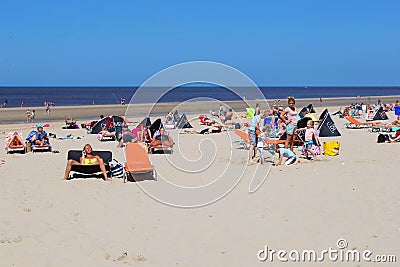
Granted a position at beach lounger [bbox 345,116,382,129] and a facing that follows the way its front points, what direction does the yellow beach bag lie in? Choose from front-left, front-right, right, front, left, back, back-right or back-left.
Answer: right

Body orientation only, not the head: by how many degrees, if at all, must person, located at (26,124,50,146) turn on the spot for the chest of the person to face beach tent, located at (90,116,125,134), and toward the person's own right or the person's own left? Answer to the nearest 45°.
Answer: approximately 135° to the person's own left

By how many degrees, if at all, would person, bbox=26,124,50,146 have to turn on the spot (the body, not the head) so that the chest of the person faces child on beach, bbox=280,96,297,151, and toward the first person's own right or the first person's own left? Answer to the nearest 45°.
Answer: approximately 45° to the first person's own left

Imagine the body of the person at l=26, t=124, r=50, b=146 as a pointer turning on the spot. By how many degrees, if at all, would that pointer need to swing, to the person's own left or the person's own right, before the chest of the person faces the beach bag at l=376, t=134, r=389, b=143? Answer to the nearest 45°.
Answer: approximately 90° to the person's own left

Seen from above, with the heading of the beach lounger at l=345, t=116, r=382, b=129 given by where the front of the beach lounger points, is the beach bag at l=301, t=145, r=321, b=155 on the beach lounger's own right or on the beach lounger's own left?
on the beach lounger's own right

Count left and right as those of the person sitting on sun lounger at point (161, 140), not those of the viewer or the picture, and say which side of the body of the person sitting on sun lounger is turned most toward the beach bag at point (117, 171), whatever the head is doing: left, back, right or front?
front

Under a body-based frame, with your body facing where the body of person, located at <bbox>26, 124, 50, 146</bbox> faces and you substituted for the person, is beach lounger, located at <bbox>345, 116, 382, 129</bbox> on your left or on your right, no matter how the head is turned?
on your left

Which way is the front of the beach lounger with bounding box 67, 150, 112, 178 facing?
toward the camera
